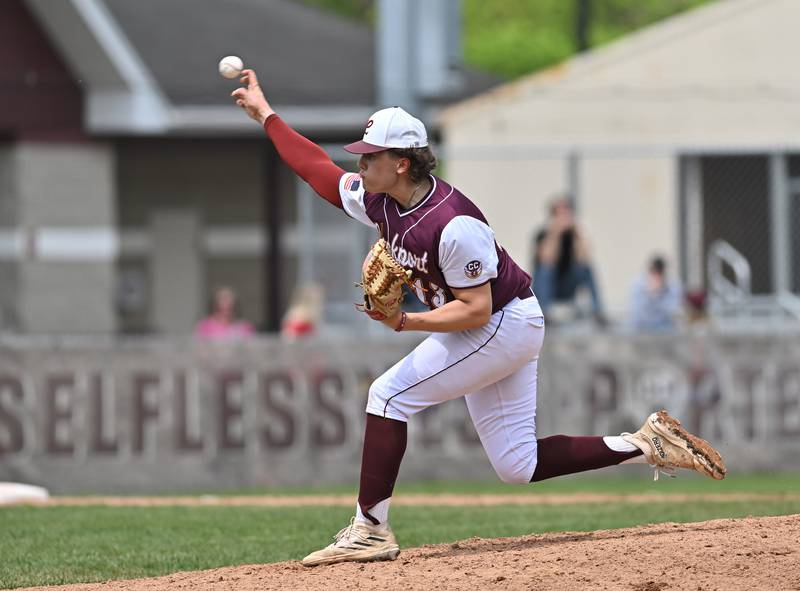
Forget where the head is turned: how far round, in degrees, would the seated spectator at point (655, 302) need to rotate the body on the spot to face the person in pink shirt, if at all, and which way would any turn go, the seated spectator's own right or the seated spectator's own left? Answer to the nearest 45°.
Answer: approximately 90° to the seated spectator's own right

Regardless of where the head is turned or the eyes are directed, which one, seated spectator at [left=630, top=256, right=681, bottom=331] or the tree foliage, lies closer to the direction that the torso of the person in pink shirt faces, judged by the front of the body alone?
the seated spectator

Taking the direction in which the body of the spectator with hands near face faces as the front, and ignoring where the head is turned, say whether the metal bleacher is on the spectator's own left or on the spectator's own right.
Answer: on the spectator's own left

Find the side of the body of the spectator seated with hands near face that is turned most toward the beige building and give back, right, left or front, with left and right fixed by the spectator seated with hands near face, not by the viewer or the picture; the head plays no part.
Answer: back

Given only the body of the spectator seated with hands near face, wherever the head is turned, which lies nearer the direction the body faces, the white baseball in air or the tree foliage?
the white baseball in air

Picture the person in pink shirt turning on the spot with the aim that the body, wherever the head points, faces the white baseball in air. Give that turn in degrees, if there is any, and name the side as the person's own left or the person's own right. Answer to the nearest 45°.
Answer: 0° — they already face it

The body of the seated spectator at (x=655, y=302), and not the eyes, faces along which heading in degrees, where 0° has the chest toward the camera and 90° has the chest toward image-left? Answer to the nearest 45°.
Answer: approximately 0°

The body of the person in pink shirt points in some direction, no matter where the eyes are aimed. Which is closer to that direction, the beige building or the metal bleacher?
the metal bleacher

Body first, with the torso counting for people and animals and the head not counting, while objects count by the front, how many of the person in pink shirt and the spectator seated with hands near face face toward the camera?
2
